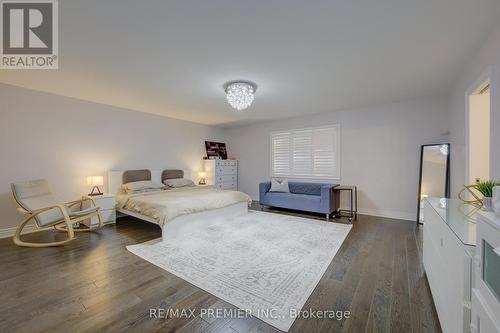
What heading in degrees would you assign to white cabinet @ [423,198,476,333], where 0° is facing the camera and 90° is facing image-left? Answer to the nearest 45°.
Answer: approximately 90°

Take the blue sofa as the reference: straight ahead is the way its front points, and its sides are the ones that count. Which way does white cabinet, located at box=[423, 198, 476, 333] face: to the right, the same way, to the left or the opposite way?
to the right

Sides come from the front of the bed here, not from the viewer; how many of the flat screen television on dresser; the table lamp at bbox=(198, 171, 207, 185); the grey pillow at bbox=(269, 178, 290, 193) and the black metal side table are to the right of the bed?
0

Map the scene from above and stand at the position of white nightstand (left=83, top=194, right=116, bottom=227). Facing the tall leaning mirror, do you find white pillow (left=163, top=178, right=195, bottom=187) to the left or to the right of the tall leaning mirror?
left

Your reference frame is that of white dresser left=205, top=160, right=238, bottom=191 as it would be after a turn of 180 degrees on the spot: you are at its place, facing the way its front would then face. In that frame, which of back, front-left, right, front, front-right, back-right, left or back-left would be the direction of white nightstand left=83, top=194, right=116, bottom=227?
left

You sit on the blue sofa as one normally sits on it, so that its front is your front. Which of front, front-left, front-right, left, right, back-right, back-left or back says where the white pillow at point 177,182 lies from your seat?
front-right

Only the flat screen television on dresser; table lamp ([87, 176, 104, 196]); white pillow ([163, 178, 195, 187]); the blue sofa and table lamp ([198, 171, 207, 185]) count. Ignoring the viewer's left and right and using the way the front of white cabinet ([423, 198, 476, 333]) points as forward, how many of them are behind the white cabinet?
0

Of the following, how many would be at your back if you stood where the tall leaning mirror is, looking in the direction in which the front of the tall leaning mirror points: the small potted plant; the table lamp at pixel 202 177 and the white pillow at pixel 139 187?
0

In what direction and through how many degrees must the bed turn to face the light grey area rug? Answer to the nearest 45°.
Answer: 0° — it already faces it

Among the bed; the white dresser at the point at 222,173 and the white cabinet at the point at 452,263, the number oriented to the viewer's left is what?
1

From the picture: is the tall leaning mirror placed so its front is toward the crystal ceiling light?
yes

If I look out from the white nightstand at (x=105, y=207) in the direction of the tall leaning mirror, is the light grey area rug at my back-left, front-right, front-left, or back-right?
front-right

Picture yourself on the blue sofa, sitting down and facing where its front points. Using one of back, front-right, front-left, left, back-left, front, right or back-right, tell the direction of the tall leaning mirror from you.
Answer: back-left

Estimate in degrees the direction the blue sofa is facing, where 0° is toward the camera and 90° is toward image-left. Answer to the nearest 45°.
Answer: approximately 45°
